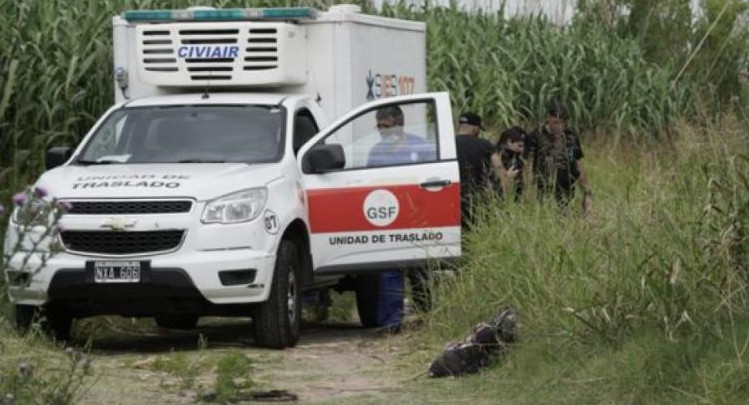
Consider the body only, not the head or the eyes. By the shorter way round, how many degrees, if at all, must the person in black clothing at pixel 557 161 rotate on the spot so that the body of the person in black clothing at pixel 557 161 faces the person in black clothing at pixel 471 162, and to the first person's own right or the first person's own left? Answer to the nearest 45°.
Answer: approximately 45° to the first person's own right

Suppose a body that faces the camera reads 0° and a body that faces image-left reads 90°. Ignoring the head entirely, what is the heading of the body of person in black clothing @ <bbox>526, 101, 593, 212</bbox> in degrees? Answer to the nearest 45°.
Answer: approximately 0°

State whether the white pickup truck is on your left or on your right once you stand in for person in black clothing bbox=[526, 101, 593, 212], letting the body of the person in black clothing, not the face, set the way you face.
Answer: on your right

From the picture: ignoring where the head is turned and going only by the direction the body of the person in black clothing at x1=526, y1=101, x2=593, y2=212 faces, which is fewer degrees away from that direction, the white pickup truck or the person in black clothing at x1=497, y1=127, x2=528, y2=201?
the white pickup truck
